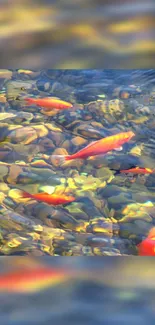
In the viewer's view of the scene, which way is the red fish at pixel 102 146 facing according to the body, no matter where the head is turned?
to the viewer's right

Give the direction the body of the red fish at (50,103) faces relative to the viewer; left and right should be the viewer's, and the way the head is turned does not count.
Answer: facing to the right of the viewer

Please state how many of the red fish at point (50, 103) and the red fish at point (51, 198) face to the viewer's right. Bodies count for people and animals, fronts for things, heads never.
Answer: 2

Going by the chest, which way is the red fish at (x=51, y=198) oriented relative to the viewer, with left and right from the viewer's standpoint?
facing to the right of the viewer
